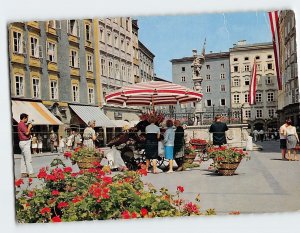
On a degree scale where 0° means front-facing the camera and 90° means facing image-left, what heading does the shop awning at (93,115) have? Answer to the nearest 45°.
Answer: approximately 315°

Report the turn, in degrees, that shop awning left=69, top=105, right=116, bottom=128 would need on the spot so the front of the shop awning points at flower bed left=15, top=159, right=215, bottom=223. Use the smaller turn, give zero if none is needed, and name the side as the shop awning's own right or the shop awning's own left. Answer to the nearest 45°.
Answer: approximately 45° to the shop awning's own right

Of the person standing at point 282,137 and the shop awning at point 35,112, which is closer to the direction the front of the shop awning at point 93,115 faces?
the person standing

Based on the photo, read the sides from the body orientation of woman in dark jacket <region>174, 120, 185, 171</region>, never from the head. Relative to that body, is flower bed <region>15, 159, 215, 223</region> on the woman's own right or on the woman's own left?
on the woman's own left
